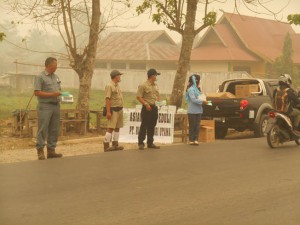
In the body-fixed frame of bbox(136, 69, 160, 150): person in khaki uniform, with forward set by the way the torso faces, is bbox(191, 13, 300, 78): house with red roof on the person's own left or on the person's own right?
on the person's own left

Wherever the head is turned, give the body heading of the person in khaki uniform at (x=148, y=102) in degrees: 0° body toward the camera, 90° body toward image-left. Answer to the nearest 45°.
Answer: approximately 315°

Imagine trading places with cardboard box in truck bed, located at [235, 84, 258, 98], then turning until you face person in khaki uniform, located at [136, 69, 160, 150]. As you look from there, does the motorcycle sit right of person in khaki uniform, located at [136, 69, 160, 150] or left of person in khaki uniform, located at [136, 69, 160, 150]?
left

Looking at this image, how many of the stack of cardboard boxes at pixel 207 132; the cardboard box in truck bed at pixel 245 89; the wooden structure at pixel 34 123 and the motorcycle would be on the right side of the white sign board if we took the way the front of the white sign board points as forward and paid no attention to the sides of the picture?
1

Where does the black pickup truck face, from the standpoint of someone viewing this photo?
facing away from the viewer and to the right of the viewer

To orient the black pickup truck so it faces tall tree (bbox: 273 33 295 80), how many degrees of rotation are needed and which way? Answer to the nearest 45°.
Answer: approximately 45° to its left

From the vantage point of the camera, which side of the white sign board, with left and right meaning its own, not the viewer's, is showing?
front

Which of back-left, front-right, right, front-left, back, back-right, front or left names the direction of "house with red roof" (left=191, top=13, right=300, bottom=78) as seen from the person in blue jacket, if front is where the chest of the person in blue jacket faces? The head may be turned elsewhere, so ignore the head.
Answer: left
